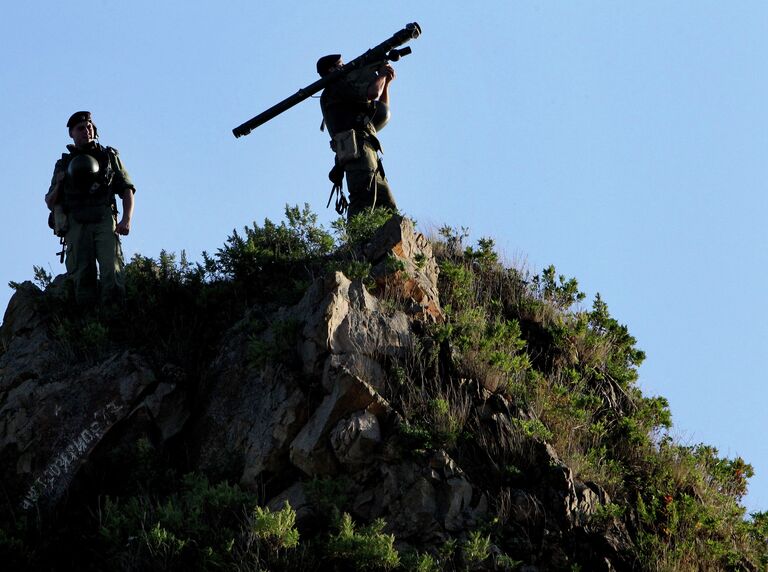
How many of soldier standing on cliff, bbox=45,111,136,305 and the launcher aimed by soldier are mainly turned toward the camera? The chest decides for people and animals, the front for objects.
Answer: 1

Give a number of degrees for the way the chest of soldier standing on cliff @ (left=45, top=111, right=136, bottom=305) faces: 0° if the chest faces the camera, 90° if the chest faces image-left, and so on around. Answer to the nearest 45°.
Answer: approximately 0°
